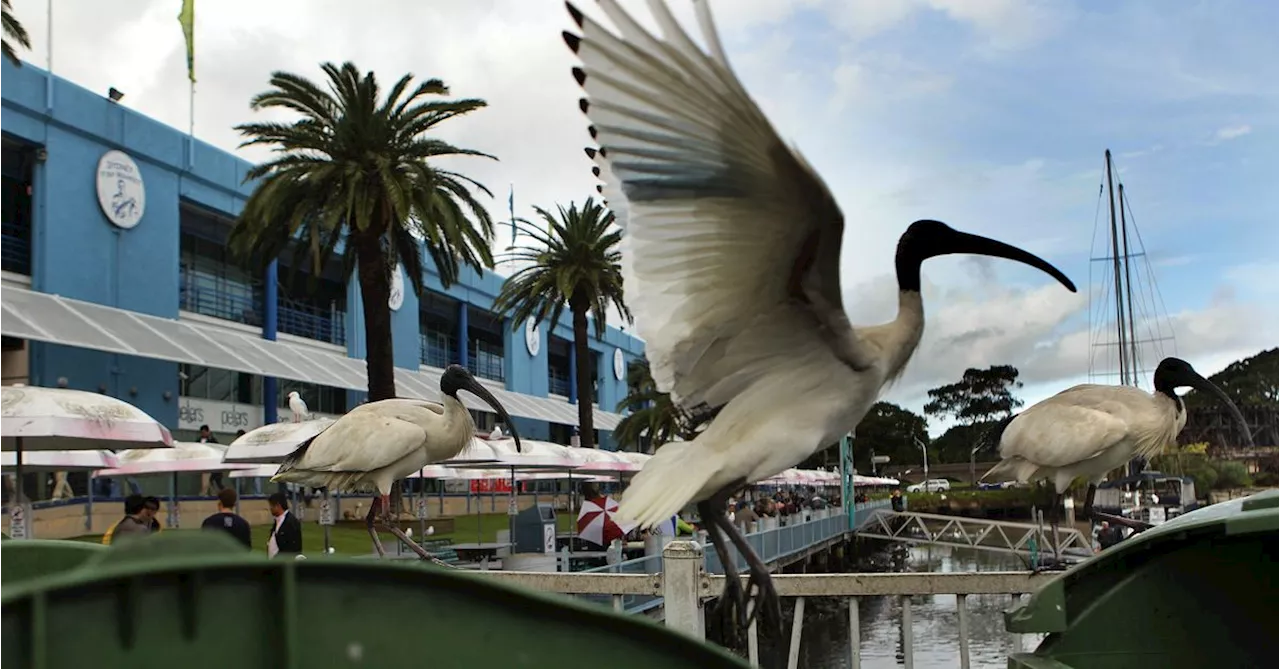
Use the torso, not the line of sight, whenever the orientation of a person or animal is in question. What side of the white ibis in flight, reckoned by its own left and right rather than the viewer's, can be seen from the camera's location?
right

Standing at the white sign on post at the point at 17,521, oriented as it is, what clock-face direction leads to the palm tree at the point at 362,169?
The palm tree is roughly at 7 o'clock from the white sign on post.

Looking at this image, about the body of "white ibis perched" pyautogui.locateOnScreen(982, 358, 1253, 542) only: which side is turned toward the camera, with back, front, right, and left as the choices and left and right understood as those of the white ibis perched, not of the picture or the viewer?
right

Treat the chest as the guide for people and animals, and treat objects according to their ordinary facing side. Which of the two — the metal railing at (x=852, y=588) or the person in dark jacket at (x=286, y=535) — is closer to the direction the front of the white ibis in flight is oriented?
the metal railing

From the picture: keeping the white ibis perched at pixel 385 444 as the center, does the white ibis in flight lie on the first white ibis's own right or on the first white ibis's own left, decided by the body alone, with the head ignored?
on the first white ibis's own right

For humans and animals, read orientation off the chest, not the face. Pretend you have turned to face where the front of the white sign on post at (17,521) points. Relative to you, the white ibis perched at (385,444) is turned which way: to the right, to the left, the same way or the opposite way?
to the left

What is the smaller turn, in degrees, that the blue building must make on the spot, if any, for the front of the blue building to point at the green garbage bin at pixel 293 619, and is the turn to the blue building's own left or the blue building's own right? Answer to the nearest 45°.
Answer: approximately 45° to the blue building's own right

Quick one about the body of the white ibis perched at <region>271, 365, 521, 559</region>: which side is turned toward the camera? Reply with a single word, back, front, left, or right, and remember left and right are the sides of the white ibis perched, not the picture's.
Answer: right

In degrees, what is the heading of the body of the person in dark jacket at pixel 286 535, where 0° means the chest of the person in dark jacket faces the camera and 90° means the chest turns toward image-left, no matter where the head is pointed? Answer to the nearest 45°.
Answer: approximately 45°

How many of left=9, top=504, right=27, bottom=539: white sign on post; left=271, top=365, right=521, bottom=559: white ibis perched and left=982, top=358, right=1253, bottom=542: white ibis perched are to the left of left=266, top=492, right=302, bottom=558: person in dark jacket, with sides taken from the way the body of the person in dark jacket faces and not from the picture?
2

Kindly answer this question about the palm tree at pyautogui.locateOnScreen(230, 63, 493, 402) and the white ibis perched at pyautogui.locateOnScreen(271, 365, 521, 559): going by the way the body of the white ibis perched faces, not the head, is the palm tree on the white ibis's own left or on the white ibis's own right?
on the white ibis's own left

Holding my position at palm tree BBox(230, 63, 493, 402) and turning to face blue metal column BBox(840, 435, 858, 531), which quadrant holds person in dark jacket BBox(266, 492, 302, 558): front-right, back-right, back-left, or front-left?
back-right

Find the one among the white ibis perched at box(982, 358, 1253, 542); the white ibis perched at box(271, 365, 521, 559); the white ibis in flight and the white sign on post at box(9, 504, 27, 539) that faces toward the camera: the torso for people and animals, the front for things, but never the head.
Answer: the white sign on post

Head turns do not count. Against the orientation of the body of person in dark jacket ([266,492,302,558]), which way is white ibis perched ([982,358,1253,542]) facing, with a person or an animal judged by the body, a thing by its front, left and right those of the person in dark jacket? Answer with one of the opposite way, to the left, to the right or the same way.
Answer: to the left
